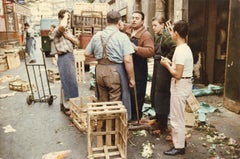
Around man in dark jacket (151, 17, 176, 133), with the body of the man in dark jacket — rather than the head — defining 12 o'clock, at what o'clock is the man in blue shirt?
The man in blue shirt is roughly at 12 o'clock from the man in dark jacket.

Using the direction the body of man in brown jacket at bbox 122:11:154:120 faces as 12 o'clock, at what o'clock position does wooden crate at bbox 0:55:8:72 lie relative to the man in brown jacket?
The wooden crate is roughly at 3 o'clock from the man in brown jacket.

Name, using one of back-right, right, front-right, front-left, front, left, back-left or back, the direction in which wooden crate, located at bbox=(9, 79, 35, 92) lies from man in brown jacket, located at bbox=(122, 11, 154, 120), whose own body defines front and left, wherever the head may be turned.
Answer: right

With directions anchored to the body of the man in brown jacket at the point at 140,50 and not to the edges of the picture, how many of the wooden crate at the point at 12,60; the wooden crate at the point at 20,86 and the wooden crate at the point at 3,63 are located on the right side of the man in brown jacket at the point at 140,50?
3

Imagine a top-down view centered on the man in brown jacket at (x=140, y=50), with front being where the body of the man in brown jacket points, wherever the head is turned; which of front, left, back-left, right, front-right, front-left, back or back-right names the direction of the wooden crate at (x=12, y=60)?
right

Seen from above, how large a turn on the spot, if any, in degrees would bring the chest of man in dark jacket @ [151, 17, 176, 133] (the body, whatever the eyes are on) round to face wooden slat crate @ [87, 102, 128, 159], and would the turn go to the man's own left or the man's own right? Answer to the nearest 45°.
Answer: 0° — they already face it

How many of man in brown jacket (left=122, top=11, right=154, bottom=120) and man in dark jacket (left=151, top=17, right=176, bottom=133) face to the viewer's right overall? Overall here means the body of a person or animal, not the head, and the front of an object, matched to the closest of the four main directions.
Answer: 0

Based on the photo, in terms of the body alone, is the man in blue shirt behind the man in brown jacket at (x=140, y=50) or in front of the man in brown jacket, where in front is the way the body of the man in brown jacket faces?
in front

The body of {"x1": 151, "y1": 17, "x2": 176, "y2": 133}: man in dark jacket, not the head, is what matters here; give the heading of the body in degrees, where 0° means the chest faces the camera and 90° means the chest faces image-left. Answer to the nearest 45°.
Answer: approximately 45°

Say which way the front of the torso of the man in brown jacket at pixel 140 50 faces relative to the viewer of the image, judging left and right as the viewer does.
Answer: facing the viewer and to the left of the viewer
